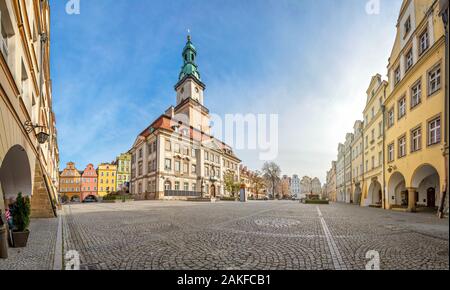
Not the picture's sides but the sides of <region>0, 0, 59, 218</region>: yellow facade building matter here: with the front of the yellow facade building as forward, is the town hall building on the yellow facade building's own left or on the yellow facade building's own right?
on the yellow facade building's own left

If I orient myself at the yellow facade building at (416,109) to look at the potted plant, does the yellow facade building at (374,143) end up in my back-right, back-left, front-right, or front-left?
back-right

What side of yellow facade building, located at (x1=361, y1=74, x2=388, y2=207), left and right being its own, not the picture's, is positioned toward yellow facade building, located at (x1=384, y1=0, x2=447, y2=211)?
left

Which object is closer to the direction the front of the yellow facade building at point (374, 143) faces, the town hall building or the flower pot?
the town hall building

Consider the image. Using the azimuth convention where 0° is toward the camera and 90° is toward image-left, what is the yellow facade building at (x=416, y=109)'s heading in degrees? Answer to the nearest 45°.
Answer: approximately 45°

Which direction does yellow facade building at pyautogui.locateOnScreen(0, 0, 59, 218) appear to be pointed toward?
to the viewer's right

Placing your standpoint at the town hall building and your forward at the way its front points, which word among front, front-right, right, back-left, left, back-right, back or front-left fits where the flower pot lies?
front-right

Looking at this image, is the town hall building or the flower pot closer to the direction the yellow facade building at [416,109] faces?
the flower pot

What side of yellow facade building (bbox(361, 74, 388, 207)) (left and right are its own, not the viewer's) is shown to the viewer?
left

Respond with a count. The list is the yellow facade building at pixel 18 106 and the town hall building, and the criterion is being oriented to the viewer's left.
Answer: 0

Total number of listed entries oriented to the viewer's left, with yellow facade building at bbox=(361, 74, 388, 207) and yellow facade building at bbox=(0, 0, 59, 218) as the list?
1
